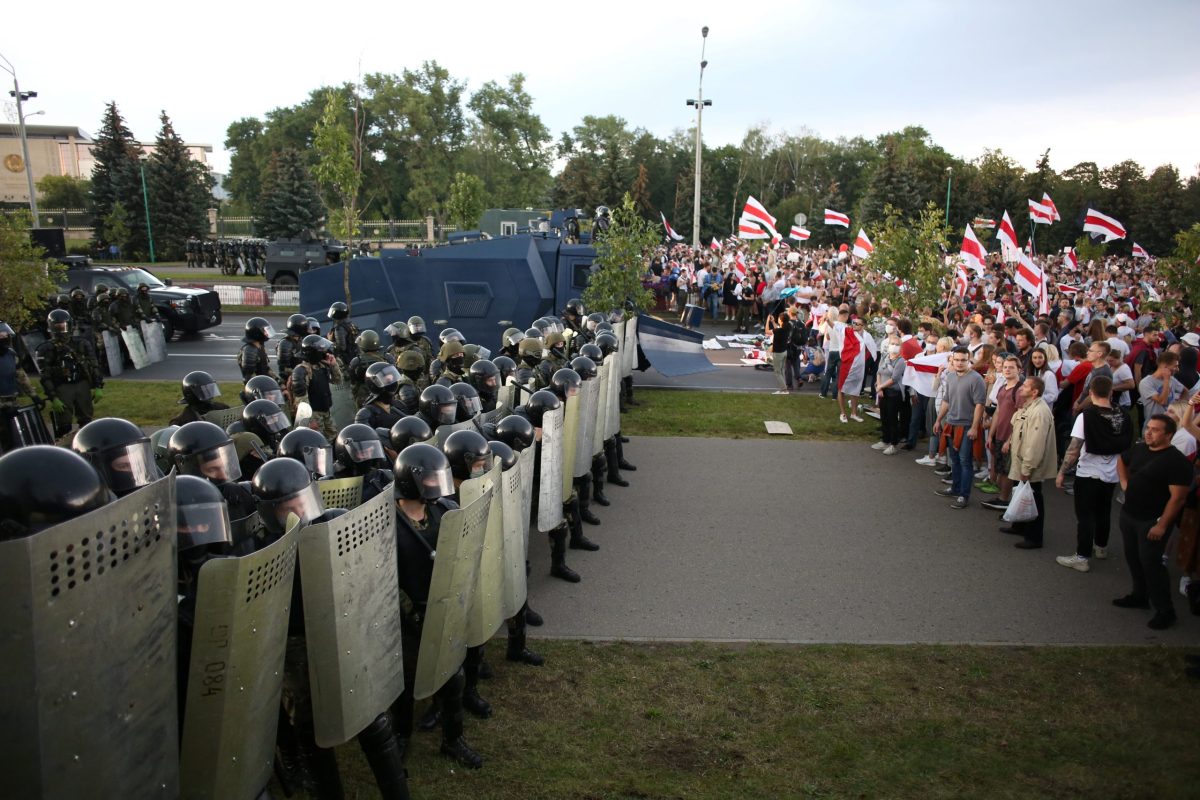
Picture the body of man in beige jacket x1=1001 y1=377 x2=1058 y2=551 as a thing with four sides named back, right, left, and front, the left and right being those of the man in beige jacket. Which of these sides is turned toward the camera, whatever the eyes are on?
left

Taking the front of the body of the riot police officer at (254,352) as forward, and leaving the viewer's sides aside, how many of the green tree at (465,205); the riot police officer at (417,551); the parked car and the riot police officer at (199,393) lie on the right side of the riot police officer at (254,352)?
2

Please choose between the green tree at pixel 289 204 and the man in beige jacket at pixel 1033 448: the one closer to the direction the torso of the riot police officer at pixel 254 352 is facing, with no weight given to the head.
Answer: the man in beige jacket

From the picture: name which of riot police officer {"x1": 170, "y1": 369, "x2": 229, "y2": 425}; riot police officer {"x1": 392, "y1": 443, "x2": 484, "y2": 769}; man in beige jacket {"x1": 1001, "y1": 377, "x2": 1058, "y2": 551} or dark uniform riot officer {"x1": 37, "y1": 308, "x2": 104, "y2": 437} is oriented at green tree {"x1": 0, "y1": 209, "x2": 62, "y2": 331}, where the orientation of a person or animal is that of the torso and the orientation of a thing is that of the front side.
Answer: the man in beige jacket

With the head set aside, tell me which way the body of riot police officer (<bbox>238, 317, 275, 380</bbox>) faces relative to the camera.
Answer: to the viewer's right

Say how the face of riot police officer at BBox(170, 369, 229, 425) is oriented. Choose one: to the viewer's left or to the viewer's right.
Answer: to the viewer's right

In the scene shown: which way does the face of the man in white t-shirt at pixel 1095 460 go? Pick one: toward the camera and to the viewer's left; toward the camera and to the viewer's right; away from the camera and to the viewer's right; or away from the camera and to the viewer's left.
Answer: away from the camera and to the viewer's left

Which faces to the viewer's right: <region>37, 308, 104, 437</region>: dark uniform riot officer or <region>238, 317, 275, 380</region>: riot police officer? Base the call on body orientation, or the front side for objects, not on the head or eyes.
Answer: the riot police officer

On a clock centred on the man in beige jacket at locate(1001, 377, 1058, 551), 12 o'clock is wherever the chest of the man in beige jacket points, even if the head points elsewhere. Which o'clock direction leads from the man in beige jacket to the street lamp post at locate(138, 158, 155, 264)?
The street lamp post is roughly at 1 o'clock from the man in beige jacket.

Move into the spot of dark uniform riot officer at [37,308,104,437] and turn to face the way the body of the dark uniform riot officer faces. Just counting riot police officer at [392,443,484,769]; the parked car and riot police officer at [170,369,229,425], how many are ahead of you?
2

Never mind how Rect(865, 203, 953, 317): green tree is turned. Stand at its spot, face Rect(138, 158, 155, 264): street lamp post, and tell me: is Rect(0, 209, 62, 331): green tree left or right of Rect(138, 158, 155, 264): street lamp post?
left
